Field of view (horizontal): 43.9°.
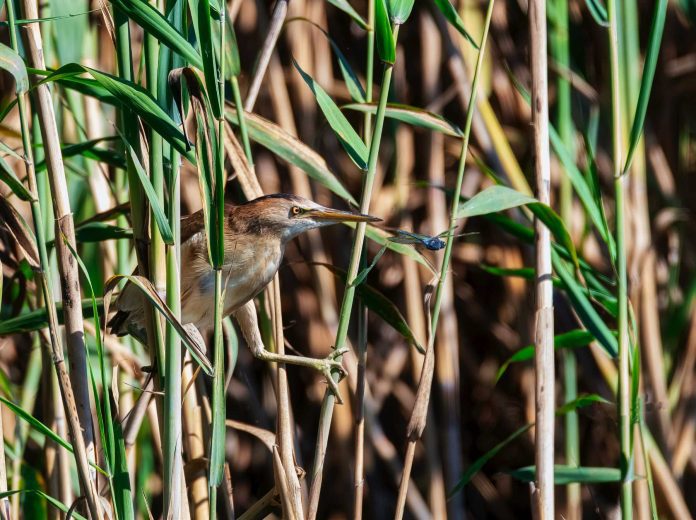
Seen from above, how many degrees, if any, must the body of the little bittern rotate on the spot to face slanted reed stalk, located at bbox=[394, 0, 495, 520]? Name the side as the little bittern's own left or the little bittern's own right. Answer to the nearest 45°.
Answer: approximately 45° to the little bittern's own right

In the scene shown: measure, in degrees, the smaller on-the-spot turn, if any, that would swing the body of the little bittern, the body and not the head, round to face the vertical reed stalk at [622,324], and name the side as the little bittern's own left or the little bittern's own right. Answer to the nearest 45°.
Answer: approximately 45° to the little bittern's own right

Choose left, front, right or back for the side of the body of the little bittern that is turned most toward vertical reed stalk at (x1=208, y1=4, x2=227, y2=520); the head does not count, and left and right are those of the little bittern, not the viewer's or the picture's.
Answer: right

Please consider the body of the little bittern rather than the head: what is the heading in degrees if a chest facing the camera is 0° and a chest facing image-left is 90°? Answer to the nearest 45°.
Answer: approximately 270°

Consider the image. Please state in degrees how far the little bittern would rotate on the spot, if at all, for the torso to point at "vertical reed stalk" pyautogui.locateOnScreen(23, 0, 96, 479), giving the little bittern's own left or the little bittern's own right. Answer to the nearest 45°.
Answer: approximately 135° to the little bittern's own right
